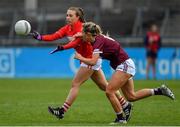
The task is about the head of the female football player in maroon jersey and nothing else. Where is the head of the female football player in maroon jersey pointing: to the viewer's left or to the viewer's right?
to the viewer's left

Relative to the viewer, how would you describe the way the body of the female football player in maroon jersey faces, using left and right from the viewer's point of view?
facing to the left of the viewer

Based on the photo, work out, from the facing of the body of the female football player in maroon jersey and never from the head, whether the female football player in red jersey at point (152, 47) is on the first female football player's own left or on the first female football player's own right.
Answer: on the first female football player's own right
